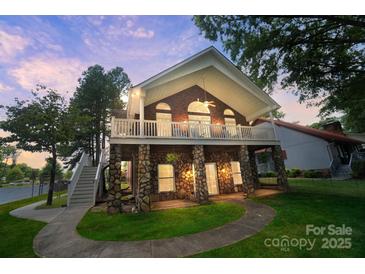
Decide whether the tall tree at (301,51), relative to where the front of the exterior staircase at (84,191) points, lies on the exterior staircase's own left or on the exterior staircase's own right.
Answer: on the exterior staircase's own left

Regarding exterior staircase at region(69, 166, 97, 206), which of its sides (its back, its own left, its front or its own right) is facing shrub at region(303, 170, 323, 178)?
left

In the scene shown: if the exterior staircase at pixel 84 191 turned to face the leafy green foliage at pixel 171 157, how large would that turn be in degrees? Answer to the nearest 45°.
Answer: approximately 45° to its left

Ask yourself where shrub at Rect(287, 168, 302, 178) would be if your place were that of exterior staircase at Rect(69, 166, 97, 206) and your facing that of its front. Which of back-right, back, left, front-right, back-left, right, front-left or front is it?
left
